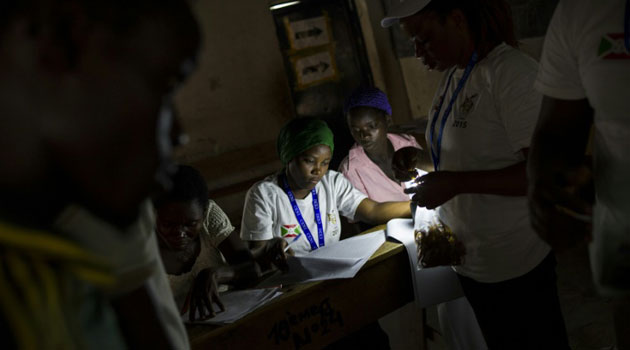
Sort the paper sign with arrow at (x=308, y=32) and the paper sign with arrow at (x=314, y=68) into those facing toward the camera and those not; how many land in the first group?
2

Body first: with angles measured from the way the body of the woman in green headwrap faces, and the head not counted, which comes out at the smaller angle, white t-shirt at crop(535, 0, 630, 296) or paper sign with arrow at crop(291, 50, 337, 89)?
the white t-shirt

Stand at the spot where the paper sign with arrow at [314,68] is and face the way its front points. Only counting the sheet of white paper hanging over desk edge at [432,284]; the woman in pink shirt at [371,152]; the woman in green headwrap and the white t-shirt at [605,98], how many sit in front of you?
4

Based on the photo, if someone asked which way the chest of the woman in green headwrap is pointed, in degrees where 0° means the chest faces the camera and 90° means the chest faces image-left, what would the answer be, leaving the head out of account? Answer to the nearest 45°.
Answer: approximately 315°

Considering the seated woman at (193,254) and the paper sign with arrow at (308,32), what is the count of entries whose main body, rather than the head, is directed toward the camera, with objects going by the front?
2

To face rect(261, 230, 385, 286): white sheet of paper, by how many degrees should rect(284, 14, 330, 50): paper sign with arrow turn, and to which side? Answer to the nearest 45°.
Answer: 0° — it already faces it

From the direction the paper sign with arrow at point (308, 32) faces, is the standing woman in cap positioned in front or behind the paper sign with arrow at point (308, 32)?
in front
